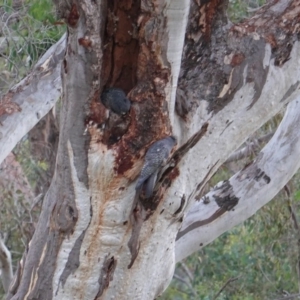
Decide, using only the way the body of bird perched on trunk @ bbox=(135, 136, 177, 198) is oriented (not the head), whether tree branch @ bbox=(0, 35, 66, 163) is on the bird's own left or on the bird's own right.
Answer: on the bird's own left

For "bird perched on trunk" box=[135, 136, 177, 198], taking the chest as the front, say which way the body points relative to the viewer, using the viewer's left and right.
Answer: facing away from the viewer and to the right of the viewer
